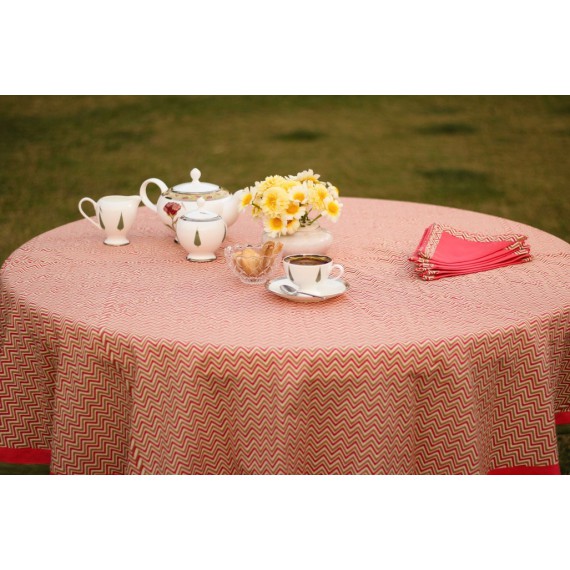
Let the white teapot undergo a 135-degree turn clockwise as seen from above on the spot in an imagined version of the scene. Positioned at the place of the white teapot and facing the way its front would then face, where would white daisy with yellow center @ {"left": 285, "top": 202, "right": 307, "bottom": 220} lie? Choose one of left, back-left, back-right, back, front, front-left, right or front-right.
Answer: left

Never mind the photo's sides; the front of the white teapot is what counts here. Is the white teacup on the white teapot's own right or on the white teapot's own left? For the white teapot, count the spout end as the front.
on the white teapot's own right

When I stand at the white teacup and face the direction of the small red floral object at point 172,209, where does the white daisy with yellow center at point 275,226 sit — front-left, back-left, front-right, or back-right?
front-right

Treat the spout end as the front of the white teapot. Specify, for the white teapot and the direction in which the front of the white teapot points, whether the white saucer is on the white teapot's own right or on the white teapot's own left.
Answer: on the white teapot's own right

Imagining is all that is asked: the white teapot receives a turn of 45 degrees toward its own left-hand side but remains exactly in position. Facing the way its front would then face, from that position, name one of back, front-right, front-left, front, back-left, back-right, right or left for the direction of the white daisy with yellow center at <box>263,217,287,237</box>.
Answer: right

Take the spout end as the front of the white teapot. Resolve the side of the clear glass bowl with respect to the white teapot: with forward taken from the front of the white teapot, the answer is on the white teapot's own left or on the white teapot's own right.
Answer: on the white teapot's own right

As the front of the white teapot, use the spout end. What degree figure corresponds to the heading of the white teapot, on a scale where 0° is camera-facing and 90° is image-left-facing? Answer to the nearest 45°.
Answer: approximately 270°
